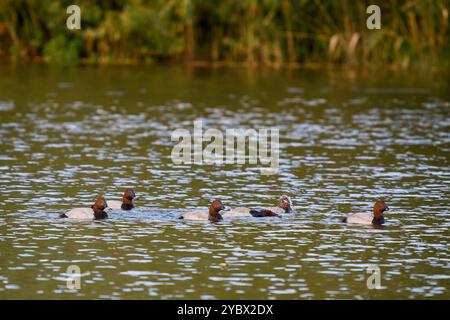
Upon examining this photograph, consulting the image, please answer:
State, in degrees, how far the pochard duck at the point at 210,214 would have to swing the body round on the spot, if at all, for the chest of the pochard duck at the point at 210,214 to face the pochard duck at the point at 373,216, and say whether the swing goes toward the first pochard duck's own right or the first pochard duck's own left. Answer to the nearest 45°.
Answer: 0° — it already faces it

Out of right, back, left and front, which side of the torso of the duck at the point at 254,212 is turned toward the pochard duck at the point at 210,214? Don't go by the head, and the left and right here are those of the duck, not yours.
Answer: back

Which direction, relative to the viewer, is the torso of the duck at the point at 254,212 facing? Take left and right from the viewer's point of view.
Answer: facing to the right of the viewer

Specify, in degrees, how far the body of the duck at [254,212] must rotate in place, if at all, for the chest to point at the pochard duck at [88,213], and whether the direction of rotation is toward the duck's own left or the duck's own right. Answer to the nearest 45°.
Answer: approximately 180°

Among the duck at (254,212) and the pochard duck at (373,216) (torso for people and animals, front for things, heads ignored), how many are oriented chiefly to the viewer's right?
2

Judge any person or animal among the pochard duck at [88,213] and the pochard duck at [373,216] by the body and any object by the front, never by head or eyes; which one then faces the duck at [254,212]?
the pochard duck at [88,213]

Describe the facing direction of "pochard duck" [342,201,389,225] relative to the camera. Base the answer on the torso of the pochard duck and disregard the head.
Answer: to the viewer's right

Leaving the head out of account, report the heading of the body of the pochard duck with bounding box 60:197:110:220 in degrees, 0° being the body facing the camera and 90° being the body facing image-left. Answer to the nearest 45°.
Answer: approximately 270°

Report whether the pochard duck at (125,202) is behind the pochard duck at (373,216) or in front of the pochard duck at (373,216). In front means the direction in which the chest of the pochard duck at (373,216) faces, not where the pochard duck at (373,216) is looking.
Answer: behind

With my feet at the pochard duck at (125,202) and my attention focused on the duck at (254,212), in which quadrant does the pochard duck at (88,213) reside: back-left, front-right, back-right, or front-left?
back-right

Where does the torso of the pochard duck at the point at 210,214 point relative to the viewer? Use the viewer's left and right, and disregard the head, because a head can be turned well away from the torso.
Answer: facing to the right of the viewer
